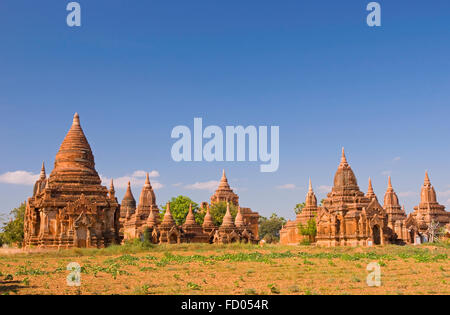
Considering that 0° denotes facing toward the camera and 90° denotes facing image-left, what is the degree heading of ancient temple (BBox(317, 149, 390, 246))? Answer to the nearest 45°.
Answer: approximately 315°

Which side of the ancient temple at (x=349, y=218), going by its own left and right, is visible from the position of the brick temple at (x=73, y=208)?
right
